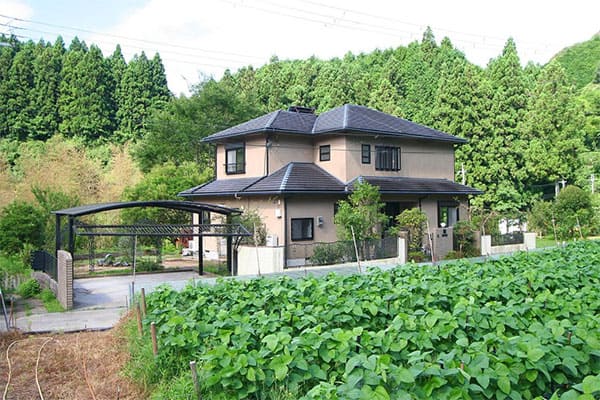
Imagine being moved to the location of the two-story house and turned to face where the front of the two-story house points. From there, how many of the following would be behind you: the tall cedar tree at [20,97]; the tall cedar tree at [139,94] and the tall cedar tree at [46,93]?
3

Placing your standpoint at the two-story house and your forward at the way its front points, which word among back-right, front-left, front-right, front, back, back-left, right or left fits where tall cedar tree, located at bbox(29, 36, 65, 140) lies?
back

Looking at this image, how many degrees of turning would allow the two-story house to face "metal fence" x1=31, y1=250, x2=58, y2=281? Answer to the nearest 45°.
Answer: approximately 90° to its right

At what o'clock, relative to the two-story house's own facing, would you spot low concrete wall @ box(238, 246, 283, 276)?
The low concrete wall is roughly at 2 o'clock from the two-story house.

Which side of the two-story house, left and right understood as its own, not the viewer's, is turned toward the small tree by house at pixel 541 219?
left

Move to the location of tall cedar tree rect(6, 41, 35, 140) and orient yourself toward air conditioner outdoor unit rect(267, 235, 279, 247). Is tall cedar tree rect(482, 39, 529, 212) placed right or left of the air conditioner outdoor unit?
left

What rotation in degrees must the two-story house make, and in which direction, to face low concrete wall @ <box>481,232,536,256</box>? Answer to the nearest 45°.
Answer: approximately 45° to its left

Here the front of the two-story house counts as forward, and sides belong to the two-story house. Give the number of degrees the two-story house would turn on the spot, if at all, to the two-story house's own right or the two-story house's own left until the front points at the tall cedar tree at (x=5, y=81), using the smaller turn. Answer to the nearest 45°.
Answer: approximately 180°

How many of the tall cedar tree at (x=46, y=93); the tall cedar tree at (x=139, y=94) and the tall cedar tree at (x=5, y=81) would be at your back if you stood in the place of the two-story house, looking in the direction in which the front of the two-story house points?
3

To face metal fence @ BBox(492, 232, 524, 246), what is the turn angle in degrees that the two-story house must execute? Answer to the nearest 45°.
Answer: approximately 45° to its left

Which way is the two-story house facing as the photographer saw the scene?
facing the viewer and to the right of the viewer

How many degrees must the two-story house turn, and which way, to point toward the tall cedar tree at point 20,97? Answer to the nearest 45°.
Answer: approximately 180°

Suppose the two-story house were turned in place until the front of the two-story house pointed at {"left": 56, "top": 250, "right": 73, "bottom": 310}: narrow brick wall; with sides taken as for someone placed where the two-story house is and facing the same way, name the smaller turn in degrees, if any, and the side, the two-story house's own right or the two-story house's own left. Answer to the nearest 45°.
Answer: approximately 90° to the two-story house's own right

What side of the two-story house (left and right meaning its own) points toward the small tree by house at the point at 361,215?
front
